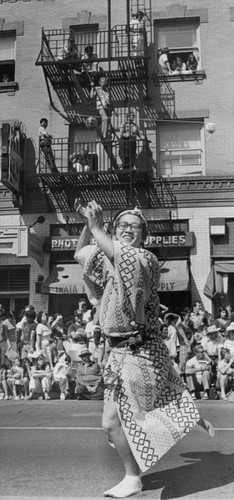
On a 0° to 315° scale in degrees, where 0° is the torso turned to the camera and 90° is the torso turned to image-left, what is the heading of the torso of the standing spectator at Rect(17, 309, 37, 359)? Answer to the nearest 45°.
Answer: approximately 0°

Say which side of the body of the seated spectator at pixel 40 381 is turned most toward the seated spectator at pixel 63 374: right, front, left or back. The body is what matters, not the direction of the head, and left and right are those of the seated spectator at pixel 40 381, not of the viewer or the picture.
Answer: left
